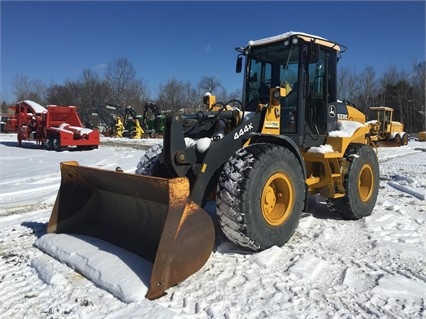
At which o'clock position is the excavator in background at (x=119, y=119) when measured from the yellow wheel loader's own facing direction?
The excavator in background is roughly at 4 o'clock from the yellow wheel loader.

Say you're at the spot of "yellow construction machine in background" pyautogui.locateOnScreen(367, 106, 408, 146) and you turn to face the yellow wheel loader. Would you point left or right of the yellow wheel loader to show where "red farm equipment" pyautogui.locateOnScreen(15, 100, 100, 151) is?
right

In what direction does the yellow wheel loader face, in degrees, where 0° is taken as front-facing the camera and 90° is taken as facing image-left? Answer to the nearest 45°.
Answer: approximately 45°

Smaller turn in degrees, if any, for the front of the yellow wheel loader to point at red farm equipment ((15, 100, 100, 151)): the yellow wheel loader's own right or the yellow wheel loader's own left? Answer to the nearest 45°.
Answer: approximately 90° to the yellow wheel loader's own right

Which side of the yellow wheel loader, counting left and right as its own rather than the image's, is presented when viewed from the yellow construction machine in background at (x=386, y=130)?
back
